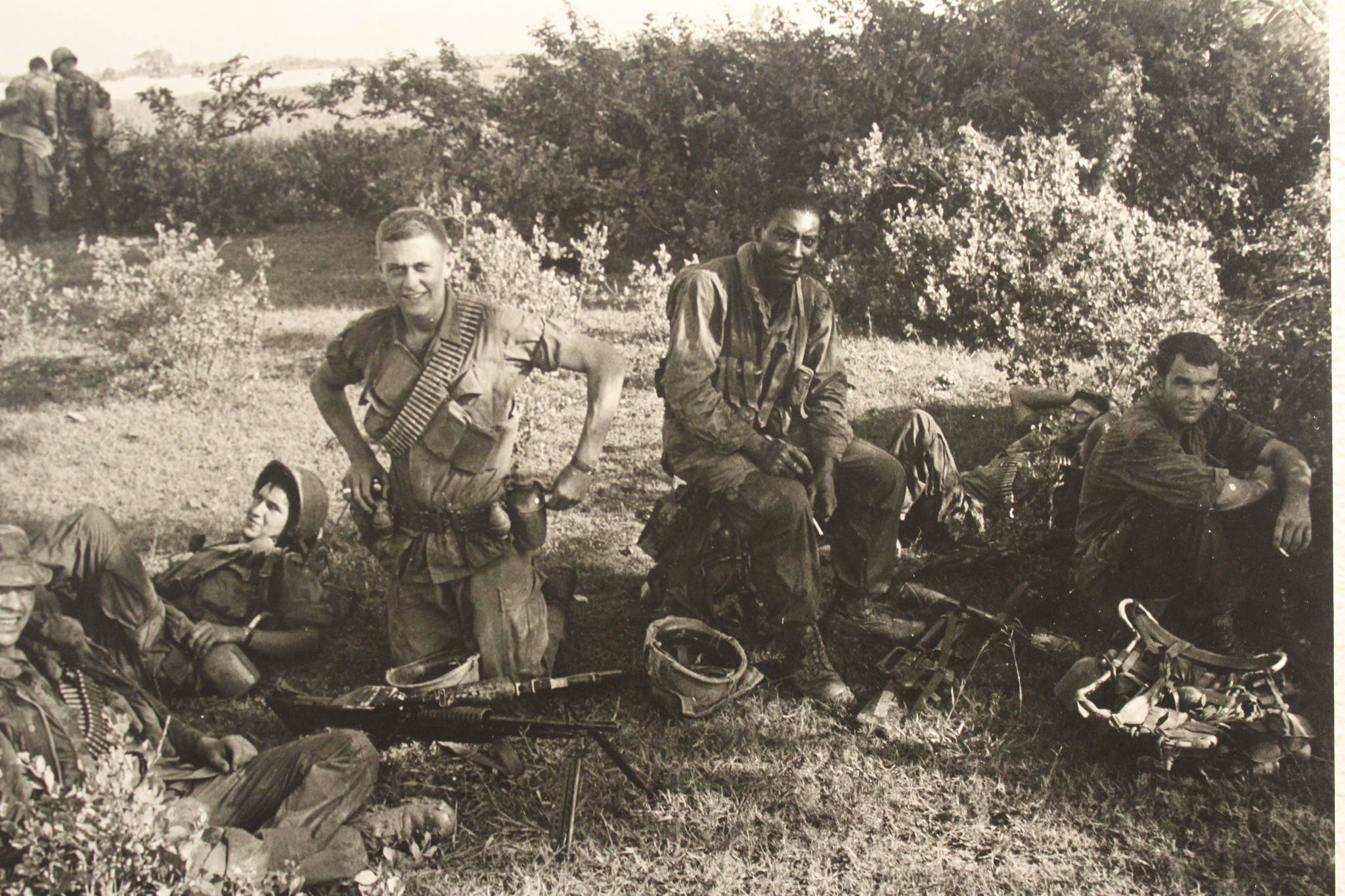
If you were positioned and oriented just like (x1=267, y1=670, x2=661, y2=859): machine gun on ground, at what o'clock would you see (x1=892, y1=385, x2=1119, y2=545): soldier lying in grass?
The soldier lying in grass is roughly at 11 o'clock from the machine gun on ground.

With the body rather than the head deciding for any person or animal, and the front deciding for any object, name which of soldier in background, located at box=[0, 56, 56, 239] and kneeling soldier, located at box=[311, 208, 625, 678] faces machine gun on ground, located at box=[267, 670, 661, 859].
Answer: the kneeling soldier

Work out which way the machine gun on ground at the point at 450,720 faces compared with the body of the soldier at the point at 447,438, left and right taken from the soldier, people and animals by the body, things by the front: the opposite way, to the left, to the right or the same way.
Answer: to the left

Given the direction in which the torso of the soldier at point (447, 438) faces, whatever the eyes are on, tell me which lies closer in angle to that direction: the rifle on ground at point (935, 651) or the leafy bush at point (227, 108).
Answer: the rifle on ground

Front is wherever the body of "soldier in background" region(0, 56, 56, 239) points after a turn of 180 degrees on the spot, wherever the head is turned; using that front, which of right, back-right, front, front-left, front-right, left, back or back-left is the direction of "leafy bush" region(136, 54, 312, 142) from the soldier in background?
left

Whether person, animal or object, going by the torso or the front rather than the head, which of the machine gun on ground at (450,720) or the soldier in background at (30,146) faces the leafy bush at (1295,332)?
the machine gun on ground

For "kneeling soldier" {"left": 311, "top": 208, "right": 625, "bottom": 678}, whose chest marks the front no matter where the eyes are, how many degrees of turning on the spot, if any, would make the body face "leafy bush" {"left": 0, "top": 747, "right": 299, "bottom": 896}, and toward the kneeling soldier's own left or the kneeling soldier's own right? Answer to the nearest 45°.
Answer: approximately 45° to the kneeling soldier's own right

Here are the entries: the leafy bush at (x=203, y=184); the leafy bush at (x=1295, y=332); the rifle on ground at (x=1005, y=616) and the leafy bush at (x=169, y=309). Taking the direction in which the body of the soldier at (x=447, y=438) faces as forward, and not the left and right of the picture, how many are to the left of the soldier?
2

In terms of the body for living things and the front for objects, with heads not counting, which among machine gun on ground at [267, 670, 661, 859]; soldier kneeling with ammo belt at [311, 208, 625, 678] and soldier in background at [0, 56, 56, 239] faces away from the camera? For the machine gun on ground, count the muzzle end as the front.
the soldier in background

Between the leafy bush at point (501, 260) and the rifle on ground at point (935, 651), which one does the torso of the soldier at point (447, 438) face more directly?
the rifle on ground

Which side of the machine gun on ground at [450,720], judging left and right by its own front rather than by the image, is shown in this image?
right

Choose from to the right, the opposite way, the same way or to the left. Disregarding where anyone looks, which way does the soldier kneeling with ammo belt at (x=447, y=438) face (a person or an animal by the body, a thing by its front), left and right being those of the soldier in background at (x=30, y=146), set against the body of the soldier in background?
the opposite way

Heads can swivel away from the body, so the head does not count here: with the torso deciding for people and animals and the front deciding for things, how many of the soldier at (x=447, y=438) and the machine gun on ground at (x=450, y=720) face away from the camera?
0

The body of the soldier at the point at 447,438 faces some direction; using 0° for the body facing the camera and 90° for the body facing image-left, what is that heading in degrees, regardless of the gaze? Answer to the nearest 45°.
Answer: approximately 0°

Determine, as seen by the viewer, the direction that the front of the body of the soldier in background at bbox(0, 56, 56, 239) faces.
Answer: away from the camera
